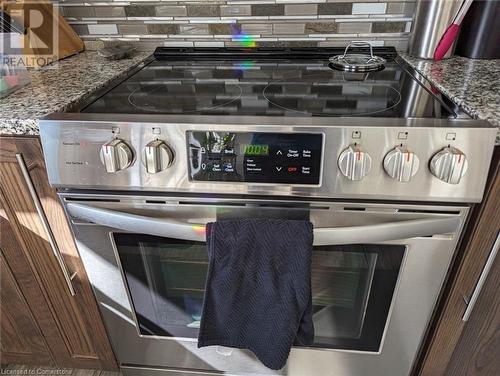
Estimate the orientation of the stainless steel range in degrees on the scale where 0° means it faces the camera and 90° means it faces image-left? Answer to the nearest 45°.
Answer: approximately 0°

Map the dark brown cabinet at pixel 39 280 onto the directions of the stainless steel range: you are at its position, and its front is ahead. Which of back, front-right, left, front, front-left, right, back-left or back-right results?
right
